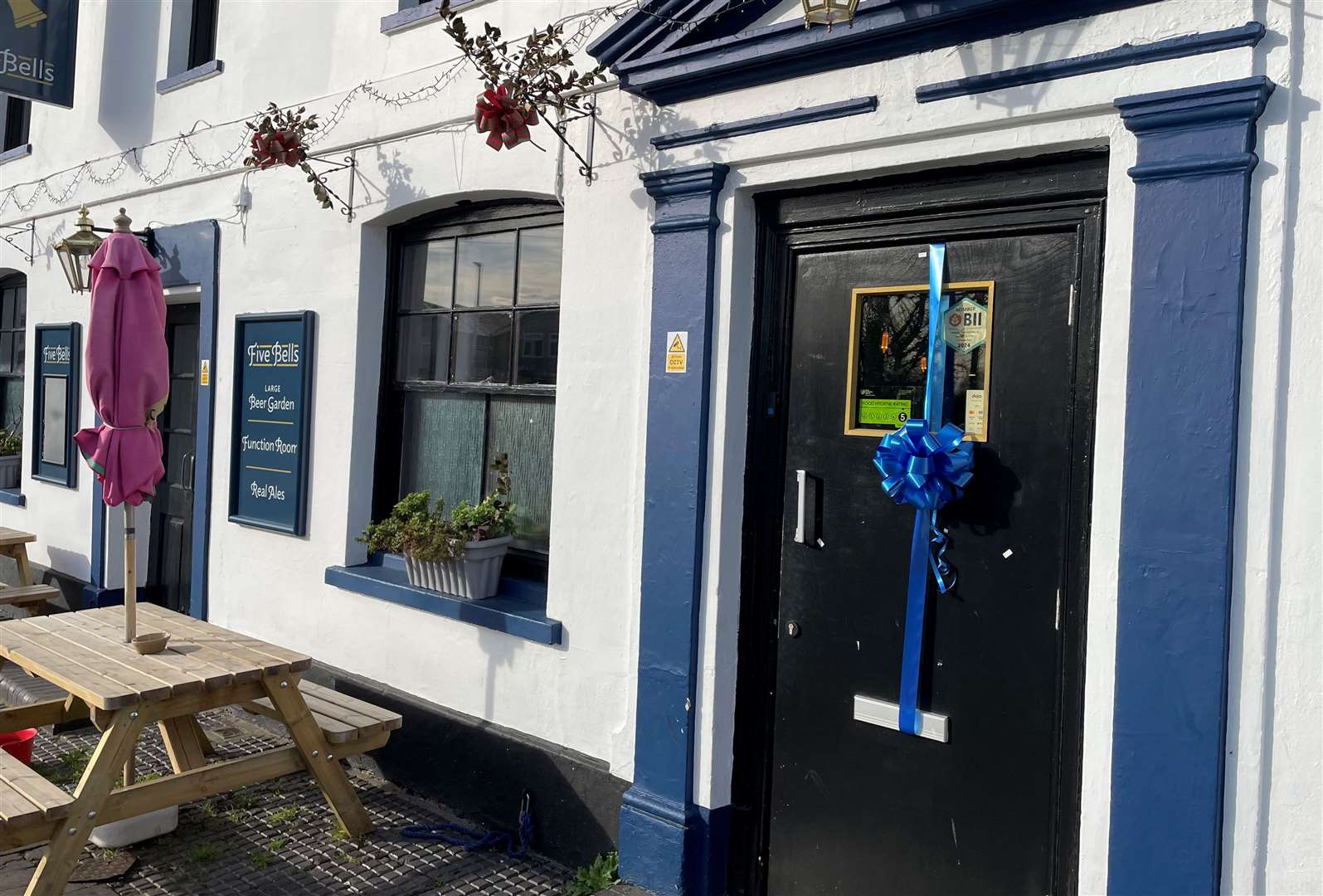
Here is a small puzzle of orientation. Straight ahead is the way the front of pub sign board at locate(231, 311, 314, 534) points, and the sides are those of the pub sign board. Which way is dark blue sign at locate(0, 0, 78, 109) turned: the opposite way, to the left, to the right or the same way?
to the left

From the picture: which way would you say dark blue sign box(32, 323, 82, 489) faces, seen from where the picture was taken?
facing the viewer and to the left of the viewer

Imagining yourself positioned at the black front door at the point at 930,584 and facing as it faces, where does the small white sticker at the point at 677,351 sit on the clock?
The small white sticker is roughly at 2 o'clock from the black front door.

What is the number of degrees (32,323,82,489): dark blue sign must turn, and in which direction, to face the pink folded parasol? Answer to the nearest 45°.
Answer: approximately 45° to its left

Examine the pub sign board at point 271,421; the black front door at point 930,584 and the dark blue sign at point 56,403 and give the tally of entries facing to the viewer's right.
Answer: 0

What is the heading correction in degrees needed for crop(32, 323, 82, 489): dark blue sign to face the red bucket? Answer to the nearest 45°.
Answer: approximately 45° to its left

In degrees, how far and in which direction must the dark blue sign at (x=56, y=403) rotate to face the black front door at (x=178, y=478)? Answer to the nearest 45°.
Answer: approximately 90° to its left

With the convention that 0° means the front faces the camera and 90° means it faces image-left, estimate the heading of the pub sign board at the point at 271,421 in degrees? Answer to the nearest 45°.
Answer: approximately 45°

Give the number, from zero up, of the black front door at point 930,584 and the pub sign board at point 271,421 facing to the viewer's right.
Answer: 0

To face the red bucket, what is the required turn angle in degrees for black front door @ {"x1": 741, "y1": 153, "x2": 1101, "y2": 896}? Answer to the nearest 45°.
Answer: approximately 45° to its right
